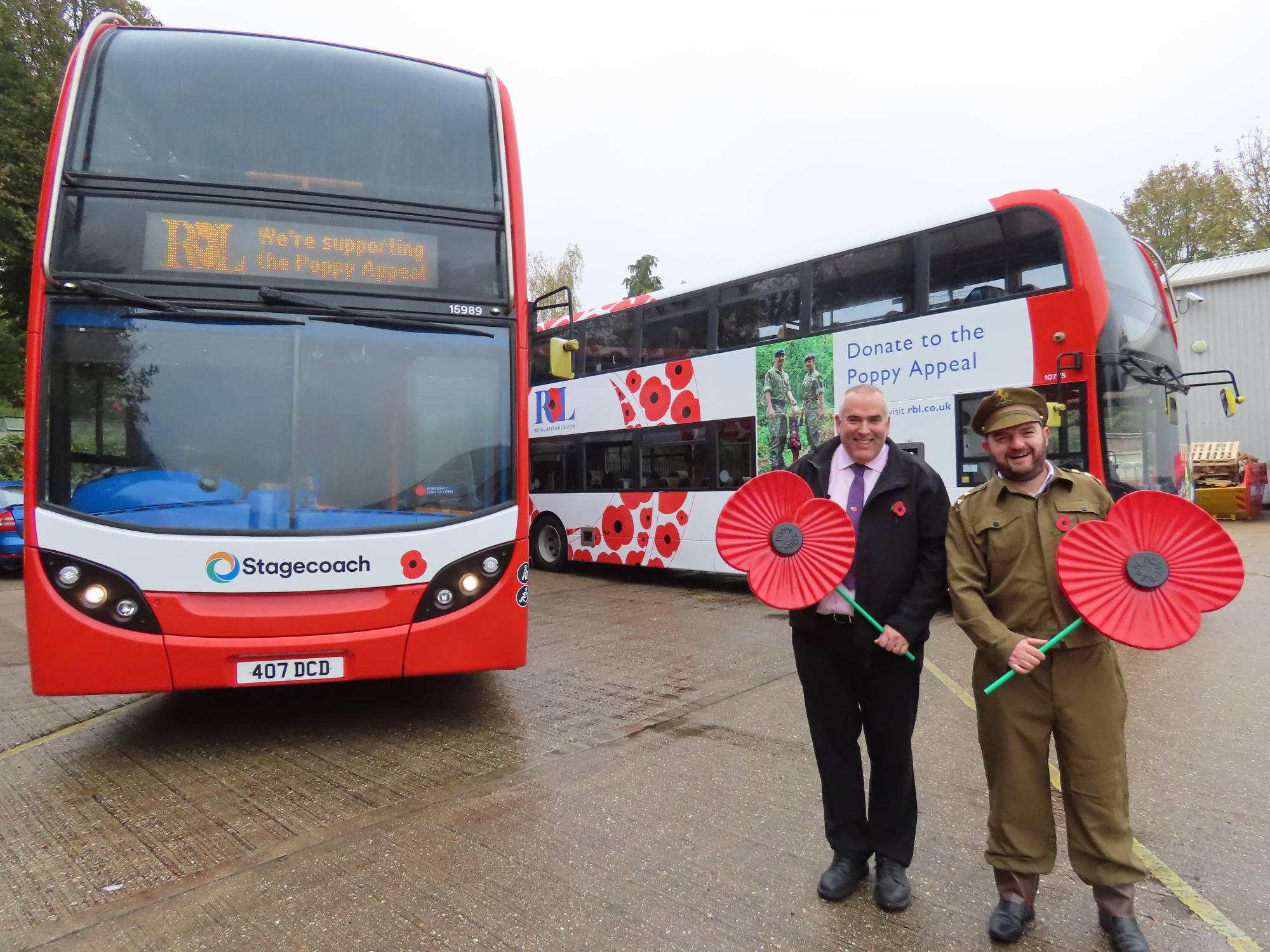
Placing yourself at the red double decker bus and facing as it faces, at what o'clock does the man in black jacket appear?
The man in black jacket is roughly at 11 o'clock from the red double decker bus.

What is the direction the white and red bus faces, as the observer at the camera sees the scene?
facing the viewer and to the right of the viewer

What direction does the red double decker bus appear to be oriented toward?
toward the camera

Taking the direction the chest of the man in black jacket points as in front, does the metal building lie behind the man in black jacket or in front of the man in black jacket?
behind

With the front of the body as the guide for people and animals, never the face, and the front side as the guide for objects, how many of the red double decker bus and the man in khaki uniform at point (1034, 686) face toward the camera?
2

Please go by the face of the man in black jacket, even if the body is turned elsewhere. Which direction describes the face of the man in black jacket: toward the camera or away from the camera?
toward the camera

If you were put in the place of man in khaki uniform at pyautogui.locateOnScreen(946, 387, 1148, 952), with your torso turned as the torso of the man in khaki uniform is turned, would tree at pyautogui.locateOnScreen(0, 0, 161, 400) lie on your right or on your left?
on your right

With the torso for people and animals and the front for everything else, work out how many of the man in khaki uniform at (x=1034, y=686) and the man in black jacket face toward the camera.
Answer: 2

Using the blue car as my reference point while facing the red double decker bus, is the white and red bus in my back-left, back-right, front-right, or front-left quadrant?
front-left

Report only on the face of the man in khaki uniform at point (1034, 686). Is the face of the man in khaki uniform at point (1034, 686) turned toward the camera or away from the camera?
toward the camera

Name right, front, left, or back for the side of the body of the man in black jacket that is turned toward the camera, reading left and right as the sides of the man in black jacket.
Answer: front

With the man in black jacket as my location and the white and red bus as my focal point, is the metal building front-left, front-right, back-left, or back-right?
front-right

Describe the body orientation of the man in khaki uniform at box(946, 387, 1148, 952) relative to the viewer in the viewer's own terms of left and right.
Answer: facing the viewer

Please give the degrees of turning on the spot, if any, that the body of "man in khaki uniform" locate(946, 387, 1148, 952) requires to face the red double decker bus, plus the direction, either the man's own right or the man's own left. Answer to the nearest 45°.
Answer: approximately 90° to the man's own right
